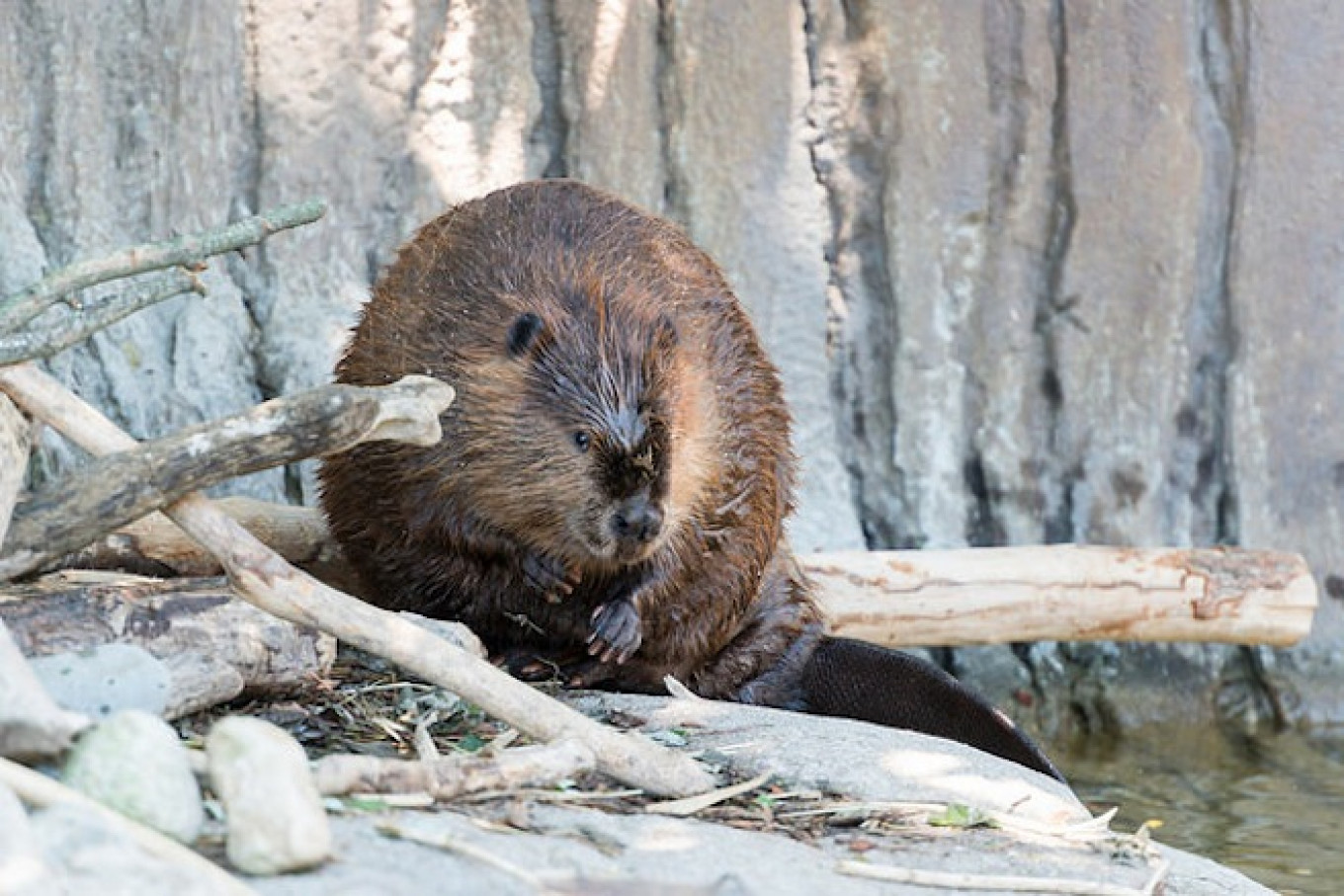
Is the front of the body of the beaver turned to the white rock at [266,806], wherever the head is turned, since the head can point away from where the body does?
yes

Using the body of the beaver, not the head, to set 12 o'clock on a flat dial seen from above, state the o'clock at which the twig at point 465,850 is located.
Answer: The twig is roughly at 12 o'clock from the beaver.

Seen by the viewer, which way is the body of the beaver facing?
toward the camera

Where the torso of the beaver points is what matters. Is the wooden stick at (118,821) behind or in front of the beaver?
in front

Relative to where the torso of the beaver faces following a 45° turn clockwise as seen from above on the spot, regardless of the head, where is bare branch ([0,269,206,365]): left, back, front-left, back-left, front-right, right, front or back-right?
front

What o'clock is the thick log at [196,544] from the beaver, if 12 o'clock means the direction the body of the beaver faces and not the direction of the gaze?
The thick log is roughly at 3 o'clock from the beaver.

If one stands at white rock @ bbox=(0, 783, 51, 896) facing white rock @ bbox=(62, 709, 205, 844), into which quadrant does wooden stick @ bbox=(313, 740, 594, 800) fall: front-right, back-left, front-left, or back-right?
front-right

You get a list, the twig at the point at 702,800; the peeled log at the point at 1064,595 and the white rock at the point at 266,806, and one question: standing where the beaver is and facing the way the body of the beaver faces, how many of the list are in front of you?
2

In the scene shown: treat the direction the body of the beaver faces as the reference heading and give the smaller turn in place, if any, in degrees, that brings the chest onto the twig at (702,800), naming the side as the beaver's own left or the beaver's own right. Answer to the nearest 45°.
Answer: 0° — it already faces it

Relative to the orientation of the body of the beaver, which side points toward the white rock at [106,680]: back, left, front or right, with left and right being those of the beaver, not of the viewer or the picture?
right

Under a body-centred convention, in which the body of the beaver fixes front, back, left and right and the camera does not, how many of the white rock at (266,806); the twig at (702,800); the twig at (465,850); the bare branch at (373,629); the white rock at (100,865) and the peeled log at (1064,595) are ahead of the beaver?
5

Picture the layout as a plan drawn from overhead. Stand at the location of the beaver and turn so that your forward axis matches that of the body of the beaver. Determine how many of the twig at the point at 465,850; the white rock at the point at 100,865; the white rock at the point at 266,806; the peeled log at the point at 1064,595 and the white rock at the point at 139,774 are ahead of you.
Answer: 4

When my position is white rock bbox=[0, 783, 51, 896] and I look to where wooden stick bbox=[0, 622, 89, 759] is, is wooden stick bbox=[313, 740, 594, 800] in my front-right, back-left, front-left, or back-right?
front-right

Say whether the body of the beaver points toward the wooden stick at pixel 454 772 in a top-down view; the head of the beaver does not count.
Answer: yes

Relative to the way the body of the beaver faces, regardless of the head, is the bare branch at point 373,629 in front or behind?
in front

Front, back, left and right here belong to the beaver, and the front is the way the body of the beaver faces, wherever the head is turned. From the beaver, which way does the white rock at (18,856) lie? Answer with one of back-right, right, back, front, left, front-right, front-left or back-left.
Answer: front

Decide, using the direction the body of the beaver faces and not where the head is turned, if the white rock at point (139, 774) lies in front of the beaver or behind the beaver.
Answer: in front
